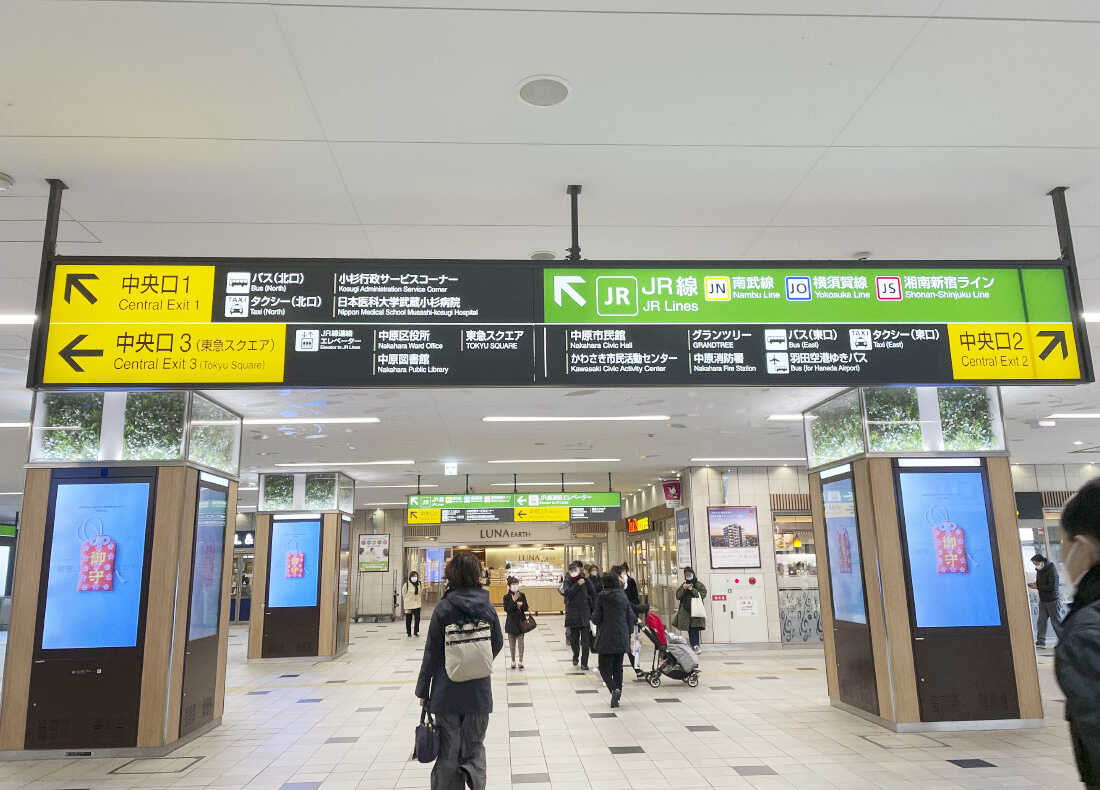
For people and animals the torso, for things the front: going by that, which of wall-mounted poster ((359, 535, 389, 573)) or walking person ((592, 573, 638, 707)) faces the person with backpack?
the wall-mounted poster

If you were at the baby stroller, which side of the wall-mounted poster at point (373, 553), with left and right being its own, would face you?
front

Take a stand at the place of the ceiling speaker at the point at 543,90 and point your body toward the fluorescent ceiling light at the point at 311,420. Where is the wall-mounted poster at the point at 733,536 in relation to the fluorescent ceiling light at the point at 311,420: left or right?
right

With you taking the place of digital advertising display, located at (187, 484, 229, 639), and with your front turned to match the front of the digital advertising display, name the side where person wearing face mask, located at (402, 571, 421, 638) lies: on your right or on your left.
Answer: on your left

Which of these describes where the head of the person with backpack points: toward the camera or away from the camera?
away from the camera

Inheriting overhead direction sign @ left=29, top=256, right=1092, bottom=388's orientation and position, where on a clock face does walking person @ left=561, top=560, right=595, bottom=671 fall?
The walking person is roughly at 6 o'clock from the overhead direction sign.

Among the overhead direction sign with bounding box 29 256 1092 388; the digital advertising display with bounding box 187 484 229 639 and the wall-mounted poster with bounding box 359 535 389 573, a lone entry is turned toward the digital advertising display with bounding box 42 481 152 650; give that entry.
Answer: the wall-mounted poster

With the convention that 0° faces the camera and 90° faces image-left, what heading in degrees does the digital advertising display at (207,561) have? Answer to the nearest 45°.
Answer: approximately 315°

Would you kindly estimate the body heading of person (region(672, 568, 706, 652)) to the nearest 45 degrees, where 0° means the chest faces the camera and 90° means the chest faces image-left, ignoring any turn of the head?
approximately 0°

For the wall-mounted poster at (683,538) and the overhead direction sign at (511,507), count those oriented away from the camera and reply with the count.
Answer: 0

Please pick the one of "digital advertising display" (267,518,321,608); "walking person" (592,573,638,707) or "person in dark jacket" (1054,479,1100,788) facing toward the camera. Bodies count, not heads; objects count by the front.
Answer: the digital advertising display

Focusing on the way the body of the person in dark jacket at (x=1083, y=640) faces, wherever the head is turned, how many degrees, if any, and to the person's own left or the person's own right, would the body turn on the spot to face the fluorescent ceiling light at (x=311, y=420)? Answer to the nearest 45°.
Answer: approximately 45° to the person's own right

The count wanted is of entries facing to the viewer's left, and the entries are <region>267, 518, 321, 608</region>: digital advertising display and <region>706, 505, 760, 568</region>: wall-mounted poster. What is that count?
0

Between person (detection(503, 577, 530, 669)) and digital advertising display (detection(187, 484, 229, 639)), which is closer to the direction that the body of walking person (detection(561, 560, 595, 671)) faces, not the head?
the digital advertising display

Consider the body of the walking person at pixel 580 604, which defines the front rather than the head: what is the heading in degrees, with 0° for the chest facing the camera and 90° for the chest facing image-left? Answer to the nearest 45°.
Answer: approximately 0°

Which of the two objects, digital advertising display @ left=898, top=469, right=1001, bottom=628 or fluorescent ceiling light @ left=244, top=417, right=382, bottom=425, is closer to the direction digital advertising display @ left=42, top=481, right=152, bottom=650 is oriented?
the digital advertising display

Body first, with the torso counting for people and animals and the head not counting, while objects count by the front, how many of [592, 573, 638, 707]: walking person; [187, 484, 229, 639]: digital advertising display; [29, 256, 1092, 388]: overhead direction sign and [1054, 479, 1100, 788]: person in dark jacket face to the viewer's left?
1

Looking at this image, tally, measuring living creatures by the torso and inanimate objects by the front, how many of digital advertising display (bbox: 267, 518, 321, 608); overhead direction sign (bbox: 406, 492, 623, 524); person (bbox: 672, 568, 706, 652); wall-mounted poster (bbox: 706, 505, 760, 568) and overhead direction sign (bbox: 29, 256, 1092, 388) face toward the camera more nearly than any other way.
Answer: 5

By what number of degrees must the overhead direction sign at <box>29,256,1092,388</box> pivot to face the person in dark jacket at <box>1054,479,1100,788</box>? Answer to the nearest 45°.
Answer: approximately 45° to its left

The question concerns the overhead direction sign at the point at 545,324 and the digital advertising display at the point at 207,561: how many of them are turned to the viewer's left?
0

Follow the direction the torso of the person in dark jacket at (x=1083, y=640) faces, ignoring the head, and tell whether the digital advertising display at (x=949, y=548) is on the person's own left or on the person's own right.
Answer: on the person's own right

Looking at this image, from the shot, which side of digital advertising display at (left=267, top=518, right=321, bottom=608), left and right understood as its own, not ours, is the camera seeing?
front

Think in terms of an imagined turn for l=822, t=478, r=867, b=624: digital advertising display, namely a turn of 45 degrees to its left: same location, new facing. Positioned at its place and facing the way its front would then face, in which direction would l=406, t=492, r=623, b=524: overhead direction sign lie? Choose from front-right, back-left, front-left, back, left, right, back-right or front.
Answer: back-right

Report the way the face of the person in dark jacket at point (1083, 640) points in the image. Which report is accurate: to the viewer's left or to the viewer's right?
to the viewer's left
